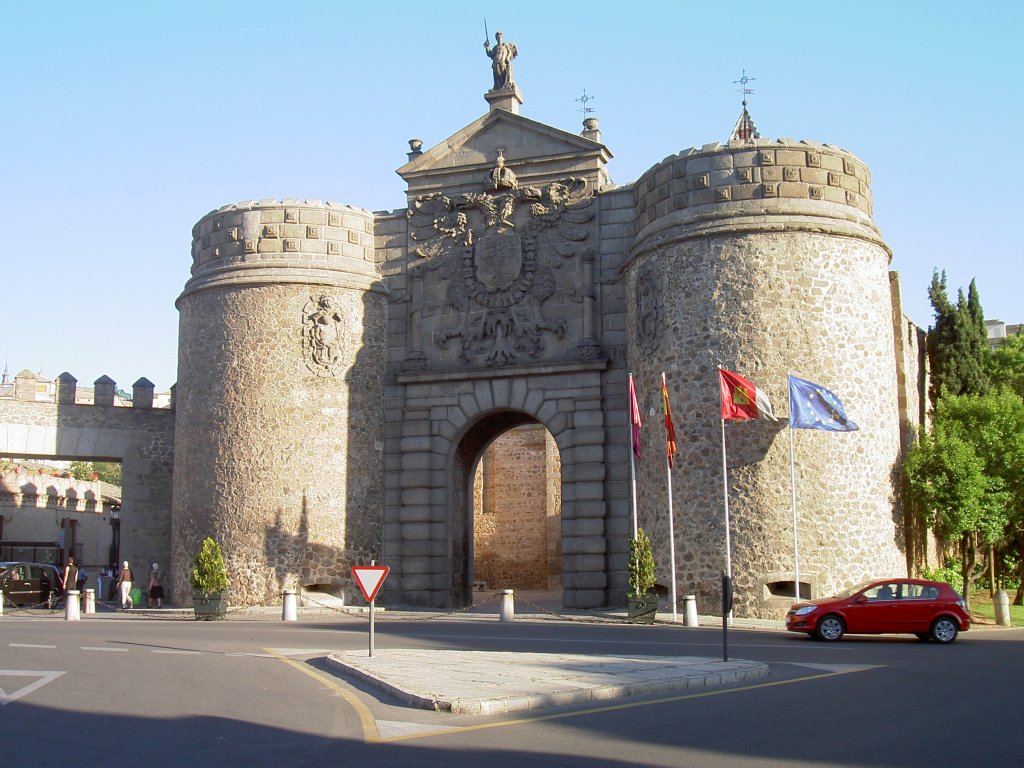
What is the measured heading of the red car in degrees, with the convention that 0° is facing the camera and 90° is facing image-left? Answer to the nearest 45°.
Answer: approximately 90°

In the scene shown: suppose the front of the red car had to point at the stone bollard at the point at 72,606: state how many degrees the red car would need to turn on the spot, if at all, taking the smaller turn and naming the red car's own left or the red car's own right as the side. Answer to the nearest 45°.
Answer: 0° — it already faces it

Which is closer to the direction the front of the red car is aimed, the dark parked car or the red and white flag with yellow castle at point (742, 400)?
the dark parked car

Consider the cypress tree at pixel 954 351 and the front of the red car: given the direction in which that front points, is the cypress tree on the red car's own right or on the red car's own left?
on the red car's own right

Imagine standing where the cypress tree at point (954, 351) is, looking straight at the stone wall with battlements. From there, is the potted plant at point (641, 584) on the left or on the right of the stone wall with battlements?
left

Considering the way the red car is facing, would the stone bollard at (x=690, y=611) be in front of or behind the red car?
in front

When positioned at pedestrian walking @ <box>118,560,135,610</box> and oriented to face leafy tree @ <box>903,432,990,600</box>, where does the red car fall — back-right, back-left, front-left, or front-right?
front-right

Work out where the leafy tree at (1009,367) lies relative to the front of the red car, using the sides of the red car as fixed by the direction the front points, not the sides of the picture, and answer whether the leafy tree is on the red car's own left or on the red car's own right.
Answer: on the red car's own right

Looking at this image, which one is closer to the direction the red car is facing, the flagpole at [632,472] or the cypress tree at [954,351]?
the flagpole

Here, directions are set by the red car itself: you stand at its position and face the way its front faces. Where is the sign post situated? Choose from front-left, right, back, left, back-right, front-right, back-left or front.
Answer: front-left

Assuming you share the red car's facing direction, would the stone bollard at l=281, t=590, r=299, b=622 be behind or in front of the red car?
in front

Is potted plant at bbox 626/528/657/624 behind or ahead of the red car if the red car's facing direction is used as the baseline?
ahead
